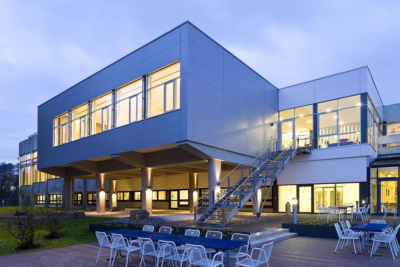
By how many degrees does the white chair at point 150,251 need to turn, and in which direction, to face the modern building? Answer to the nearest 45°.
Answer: approximately 45° to its left

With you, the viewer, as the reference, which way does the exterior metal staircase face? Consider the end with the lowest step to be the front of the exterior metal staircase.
facing the viewer and to the left of the viewer

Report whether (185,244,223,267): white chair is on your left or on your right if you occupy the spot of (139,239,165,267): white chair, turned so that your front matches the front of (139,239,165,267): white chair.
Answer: on your right

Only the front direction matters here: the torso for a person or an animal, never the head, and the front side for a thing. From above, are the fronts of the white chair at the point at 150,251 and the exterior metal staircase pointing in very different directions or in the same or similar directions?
very different directions

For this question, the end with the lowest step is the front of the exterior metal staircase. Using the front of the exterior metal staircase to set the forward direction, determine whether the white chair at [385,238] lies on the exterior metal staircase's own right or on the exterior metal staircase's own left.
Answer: on the exterior metal staircase's own left

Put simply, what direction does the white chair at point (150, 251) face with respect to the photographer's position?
facing away from the viewer and to the right of the viewer

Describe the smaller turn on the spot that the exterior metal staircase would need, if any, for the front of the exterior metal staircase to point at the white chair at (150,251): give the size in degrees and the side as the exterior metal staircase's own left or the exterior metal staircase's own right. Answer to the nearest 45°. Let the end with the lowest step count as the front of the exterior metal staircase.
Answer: approximately 45° to the exterior metal staircase's own left

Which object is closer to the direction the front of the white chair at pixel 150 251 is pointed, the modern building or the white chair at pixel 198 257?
the modern building

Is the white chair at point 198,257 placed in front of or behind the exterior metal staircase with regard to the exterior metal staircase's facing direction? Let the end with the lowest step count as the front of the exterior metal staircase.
in front
